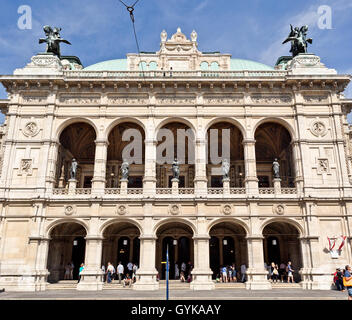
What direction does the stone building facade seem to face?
toward the camera
